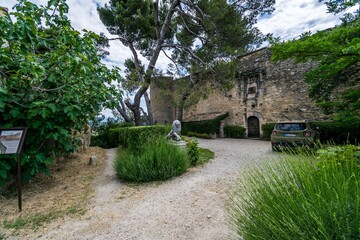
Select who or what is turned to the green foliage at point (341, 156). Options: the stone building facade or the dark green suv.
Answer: the stone building facade

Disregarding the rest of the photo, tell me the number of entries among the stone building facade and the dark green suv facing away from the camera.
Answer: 1

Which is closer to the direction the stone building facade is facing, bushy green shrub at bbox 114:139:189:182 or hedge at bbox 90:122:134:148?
the bushy green shrub

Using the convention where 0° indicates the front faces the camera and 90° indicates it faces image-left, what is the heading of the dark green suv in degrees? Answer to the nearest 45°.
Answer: approximately 180°

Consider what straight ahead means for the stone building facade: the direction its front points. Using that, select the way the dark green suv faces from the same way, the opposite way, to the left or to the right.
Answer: the opposite way

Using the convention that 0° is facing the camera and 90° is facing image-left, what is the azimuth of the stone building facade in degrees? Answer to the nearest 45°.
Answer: approximately 0°

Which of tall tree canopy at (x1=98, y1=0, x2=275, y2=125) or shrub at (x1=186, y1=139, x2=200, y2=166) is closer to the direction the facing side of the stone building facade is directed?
the shrub

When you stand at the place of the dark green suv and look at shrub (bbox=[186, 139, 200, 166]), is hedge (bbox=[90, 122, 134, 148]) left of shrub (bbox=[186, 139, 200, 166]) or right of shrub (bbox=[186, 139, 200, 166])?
right
